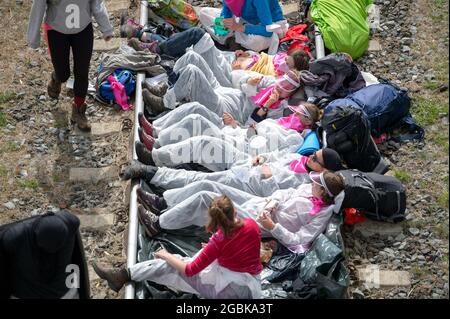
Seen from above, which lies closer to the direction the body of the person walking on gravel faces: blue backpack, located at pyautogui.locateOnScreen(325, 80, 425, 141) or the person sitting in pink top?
the person sitting in pink top

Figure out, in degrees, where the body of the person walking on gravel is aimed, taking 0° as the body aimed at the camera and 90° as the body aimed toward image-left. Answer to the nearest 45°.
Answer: approximately 0°

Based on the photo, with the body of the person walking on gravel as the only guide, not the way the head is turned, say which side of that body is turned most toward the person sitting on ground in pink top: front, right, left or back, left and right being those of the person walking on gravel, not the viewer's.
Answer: front

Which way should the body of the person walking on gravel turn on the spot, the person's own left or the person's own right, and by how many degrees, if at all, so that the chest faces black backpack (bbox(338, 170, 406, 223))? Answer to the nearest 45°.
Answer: approximately 45° to the person's own left

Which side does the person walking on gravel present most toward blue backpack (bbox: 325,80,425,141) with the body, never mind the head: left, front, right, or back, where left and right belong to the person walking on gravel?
left

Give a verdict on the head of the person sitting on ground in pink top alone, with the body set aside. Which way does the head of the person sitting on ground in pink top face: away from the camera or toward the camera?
away from the camera

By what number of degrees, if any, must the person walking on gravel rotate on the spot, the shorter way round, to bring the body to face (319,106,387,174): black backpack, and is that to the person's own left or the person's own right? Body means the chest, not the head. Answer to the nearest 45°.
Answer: approximately 45° to the person's own left
